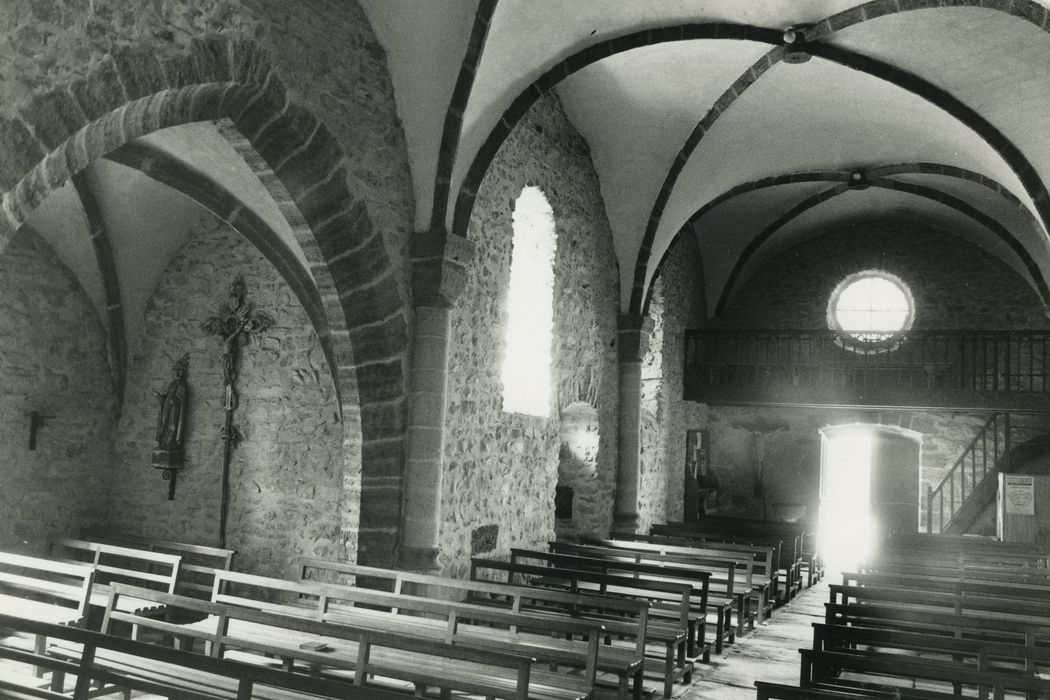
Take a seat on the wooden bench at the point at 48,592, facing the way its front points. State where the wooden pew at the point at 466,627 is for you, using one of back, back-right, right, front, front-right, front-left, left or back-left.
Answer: left

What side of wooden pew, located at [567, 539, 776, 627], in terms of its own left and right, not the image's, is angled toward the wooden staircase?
back

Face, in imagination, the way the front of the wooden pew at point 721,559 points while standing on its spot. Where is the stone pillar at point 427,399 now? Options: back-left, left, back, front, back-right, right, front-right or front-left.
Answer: front

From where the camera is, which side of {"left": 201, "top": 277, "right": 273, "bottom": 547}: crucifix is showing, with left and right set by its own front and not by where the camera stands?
front

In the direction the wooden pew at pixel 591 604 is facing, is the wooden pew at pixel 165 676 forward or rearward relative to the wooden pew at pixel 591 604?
forward

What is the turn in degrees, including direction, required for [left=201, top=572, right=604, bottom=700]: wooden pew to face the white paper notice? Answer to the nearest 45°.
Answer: approximately 180°

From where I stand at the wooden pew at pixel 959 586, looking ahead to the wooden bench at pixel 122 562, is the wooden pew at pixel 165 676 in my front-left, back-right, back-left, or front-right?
front-left

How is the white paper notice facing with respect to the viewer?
toward the camera

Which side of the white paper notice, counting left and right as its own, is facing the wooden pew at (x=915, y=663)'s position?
front

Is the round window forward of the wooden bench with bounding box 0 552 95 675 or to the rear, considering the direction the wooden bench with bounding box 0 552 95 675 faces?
to the rear

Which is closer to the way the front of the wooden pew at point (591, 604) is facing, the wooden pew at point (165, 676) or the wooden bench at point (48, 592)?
the wooden pew

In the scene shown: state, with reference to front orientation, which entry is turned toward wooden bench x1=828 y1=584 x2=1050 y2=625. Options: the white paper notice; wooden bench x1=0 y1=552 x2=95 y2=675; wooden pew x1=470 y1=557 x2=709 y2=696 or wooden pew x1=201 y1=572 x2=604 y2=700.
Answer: the white paper notice

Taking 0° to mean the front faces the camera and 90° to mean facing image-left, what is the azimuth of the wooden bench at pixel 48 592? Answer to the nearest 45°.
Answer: approximately 45°

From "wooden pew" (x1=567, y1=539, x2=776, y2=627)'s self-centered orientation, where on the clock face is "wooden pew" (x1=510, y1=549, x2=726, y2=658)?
"wooden pew" (x1=510, y1=549, x2=726, y2=658) is roughly at 11 o'clock from "wooden pew" (x1=567, y1=539, x2=776, y2=627).

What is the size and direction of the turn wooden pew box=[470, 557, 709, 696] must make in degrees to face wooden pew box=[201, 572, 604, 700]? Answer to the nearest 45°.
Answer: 0° — it already faces it

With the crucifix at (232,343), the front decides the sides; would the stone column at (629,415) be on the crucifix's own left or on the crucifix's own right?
on the crucifix's own left

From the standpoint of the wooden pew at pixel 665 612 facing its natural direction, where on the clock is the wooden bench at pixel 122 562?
The wooden bench is roughly at 2 o'clock from the wooden pew.

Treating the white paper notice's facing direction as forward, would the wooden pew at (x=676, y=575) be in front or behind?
in front
